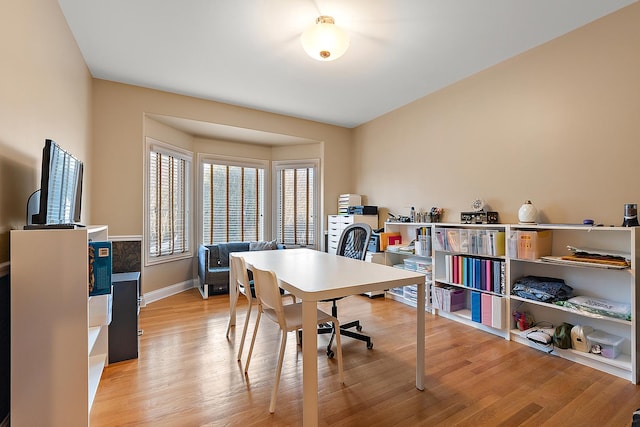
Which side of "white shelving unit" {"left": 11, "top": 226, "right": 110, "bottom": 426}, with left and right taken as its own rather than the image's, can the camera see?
right

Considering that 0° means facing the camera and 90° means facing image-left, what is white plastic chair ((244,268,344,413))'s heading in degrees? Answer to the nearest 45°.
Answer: approximately 225°

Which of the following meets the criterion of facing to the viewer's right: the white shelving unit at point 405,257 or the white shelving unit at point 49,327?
the white shelving unit at point 49,327

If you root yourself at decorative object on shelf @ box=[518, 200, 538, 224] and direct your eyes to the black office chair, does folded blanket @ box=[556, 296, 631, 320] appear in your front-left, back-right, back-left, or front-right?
back-left

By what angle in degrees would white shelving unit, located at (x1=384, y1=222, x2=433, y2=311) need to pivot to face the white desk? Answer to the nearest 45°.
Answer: approximately 45° to its left

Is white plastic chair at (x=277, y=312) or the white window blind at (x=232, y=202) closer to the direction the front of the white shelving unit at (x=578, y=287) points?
the white plastic chair

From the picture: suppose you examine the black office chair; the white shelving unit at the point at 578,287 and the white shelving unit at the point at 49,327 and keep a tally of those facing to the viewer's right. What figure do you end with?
1

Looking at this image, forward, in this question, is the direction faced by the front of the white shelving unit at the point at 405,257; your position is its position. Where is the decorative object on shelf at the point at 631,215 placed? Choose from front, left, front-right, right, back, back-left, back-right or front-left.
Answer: left

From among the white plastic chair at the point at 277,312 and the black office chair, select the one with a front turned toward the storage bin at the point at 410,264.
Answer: the white plastic chair

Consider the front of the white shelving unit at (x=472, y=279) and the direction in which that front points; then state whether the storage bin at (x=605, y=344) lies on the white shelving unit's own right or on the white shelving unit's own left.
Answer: on the white shelving unit's own left

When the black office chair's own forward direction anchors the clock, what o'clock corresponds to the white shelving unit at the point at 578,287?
The white shelving unit is roughly at 8 o'clock from the black office chair.

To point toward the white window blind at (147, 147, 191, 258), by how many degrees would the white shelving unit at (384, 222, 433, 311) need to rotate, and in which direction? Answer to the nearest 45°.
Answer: approximately 45° to its right

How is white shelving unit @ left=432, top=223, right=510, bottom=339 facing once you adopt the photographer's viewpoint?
facing the viewer and to the left of the viewer

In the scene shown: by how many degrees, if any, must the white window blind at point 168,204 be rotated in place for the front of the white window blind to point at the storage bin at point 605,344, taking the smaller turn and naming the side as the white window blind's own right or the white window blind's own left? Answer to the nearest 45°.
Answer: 0° — it already faces it

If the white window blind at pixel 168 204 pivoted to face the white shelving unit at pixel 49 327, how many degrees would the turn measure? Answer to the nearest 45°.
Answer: approximately 45° to its right

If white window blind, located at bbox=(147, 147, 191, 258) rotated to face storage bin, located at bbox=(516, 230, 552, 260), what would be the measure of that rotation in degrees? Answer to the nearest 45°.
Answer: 0° — it already faces it

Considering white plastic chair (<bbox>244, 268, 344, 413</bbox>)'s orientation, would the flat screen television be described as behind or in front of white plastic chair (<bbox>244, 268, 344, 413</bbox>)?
behind
